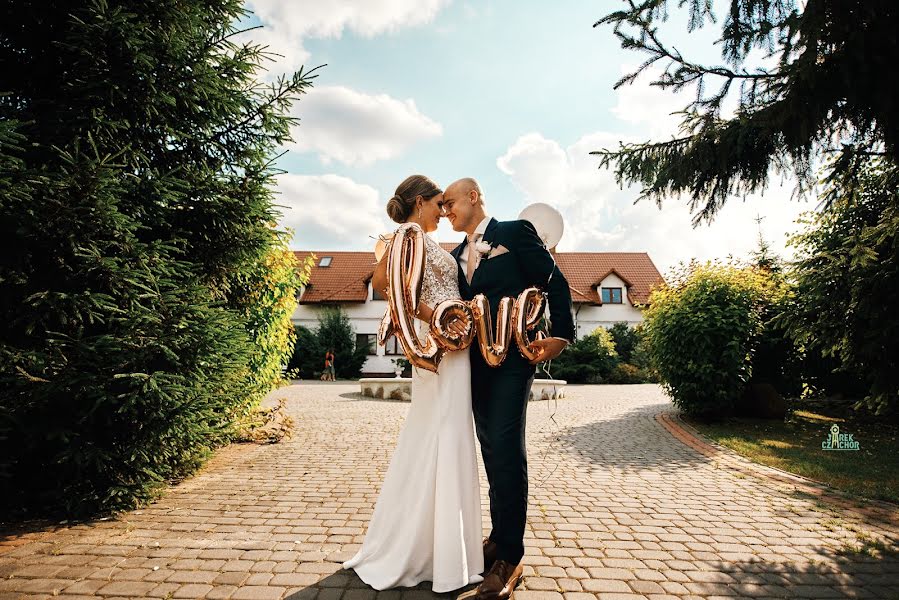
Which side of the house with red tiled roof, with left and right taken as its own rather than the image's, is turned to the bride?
front

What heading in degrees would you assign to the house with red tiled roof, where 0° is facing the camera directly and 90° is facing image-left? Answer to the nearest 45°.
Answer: approximately 0°

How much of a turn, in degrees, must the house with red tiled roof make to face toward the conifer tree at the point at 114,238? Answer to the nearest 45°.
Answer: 0° — it already faces it

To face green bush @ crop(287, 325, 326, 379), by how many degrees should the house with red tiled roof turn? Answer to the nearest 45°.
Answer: approximately 45° to its right

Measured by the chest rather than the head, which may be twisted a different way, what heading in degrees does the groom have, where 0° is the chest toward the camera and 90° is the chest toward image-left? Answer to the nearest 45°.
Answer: approximately 45°

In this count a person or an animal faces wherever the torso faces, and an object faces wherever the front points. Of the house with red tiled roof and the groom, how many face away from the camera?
0

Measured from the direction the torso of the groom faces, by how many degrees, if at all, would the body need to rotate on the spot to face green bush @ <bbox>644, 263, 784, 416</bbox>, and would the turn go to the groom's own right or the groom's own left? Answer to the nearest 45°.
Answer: approximately 180°

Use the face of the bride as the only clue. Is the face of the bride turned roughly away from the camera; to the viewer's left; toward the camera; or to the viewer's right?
to the viewer's right

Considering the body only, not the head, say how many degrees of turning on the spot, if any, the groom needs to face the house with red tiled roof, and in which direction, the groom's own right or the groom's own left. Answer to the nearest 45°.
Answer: approximately 135° to the groom's own right
